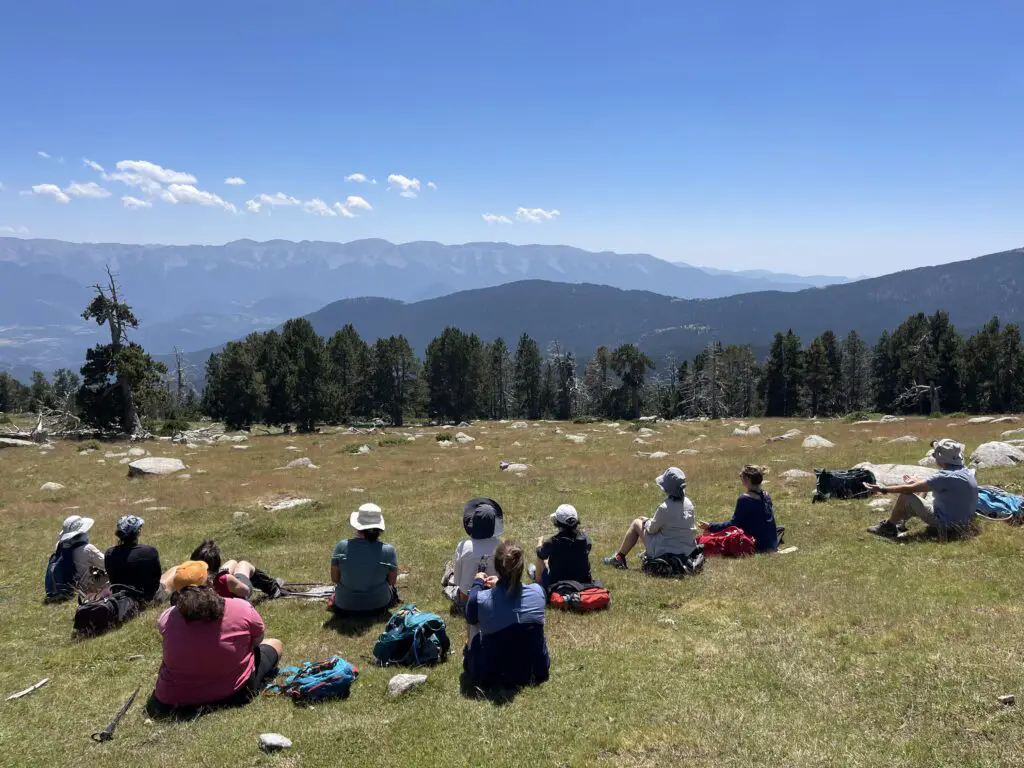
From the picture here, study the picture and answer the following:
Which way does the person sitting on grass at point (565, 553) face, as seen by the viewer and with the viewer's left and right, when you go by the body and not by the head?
facing away from the viewer

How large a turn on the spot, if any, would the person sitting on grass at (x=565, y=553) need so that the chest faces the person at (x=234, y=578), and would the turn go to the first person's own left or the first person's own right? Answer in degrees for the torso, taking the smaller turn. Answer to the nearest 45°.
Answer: approximately 90° to the first person's own left

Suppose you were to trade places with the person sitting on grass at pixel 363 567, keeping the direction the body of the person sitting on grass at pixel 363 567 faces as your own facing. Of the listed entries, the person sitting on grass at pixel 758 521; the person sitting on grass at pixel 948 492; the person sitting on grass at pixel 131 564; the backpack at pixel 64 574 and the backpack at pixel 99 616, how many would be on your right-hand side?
2

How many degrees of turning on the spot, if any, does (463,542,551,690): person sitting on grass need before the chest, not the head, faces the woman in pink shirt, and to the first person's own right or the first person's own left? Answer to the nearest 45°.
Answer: approximately 90° to the first person's own left

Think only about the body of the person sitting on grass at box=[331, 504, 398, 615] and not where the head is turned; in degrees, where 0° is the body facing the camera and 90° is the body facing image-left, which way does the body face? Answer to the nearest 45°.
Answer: approximately 180°

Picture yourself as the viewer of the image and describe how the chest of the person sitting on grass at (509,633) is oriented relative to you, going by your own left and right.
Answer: facing away from the viewer

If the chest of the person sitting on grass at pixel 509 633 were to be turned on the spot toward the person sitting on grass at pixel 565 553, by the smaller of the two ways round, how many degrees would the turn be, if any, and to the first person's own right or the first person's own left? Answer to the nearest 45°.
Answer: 0° — they already face them

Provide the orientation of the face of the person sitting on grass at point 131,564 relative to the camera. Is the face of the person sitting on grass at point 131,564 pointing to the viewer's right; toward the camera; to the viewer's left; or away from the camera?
away from the camera

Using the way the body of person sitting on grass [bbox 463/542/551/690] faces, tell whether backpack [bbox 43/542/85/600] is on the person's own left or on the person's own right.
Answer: on the person's own left

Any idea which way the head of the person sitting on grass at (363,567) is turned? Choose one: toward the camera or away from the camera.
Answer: away from the camera

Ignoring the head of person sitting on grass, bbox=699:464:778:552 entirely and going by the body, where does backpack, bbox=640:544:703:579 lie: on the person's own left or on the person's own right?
on the person's own left

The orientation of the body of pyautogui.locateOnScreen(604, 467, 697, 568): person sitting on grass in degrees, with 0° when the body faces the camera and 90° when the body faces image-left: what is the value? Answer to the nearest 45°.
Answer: approximately 135°

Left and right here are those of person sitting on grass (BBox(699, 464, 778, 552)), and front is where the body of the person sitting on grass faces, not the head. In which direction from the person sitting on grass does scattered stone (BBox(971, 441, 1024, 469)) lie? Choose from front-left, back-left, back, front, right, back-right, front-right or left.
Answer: right
